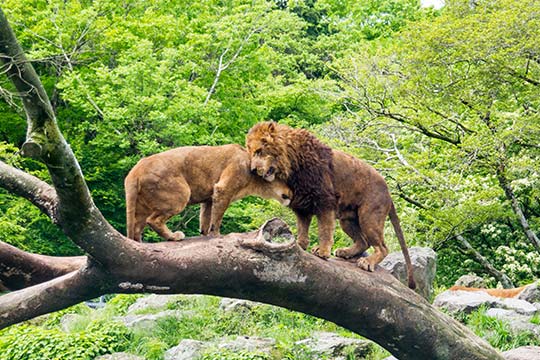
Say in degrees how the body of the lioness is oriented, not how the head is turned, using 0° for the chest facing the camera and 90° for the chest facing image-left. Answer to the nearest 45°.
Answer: approximately 270°

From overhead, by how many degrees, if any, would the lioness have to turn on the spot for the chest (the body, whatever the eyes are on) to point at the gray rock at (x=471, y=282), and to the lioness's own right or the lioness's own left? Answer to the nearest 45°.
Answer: approximately 45° to the lioness's own left

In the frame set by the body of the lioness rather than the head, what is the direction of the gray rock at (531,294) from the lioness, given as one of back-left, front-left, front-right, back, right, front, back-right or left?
front-left

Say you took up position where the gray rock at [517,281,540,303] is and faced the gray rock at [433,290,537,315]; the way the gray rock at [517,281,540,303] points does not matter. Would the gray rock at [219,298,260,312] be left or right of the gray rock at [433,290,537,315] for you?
right

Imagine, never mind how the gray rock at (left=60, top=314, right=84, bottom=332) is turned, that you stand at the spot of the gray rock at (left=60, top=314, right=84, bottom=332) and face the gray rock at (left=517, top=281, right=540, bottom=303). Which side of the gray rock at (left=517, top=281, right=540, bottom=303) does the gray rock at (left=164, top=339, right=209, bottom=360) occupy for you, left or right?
right

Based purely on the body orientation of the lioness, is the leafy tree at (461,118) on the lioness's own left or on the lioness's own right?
on the lioness's own left
